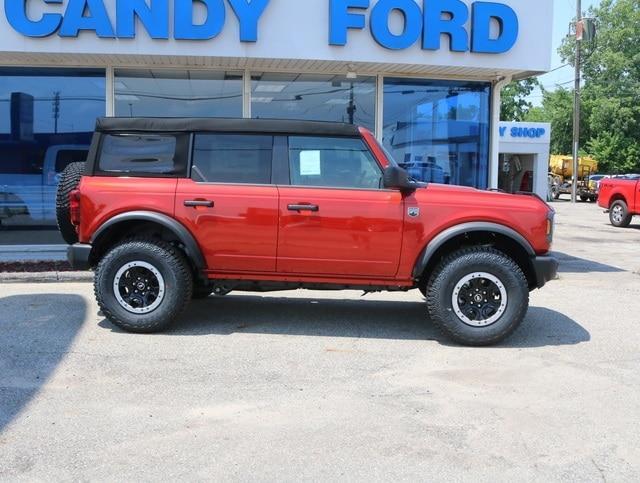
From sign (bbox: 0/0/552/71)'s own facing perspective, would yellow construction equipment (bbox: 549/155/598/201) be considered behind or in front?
behind

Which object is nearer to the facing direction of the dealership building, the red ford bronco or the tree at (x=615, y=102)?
the red ford bronco

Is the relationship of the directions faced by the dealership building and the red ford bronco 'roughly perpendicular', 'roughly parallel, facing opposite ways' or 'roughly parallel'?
roughly perpendicular

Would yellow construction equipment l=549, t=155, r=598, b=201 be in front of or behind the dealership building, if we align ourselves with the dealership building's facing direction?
behind

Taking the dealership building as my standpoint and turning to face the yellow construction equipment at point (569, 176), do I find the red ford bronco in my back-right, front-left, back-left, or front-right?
back-right

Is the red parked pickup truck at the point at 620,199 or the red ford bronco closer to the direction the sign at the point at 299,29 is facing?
the red ford bronco

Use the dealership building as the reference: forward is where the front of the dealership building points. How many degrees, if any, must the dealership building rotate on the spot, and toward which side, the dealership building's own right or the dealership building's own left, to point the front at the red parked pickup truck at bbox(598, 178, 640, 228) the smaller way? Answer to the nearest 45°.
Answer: approximately 135° to the dealership building's own left

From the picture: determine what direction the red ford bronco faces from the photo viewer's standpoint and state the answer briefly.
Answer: facing to the right of the viewer

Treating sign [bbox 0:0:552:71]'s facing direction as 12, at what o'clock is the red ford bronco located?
The red ford bronco is roughly at 12 o'clock from the sign.

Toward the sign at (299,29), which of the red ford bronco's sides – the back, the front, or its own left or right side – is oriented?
left

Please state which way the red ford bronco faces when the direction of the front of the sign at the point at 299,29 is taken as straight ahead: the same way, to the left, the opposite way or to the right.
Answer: to the left
